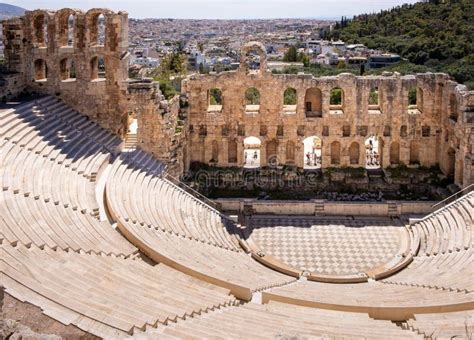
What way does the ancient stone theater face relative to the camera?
away from the camera
